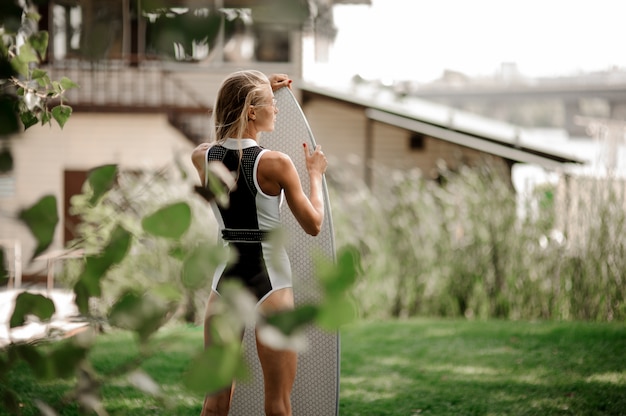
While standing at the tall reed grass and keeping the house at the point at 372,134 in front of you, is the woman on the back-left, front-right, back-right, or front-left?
back-left

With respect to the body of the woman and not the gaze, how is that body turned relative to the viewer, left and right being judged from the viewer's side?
facing away from the viewer and to the right of the viewer
